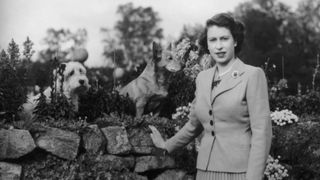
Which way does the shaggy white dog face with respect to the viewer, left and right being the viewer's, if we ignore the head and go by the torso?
facing the viewer and to the right of the viewer

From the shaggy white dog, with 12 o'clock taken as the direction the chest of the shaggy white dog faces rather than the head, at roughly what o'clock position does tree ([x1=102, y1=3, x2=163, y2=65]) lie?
The tree is roughly at 8 o'clock from the shaggy white dog.

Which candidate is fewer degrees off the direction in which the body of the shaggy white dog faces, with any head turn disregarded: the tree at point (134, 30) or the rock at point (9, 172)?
the rock

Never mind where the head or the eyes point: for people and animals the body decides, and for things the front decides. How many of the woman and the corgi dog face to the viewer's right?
1

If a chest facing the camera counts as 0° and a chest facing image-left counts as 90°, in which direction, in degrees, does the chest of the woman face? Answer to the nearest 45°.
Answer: approximately 45°

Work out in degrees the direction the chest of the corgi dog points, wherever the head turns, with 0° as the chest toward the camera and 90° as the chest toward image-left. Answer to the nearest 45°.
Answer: approximately 270°

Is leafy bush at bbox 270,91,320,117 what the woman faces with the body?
no

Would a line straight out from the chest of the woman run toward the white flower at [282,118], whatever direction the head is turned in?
no

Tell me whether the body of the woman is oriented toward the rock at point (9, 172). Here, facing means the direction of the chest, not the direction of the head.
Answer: no

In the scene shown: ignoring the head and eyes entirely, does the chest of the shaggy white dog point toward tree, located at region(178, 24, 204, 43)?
no

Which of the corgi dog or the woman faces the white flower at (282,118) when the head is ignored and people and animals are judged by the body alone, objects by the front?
the corgi dog

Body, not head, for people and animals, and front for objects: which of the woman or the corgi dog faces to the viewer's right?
the corgi dog

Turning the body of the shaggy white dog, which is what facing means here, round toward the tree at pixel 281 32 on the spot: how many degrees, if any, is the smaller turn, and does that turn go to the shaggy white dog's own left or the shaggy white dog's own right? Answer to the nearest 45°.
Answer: approximately 90° to the shaggy white dog's own left

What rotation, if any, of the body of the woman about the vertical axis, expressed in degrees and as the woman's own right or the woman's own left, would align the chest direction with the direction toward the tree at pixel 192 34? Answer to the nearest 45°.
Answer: approximately 135° to the woman's own right

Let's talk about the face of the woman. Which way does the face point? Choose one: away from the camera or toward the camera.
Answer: toward the camera
